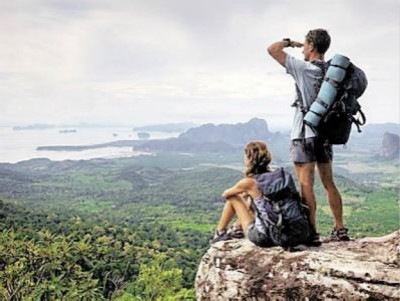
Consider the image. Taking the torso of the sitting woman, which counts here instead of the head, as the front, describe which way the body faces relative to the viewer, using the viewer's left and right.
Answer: facing away from the viewer and to the left of the viewer

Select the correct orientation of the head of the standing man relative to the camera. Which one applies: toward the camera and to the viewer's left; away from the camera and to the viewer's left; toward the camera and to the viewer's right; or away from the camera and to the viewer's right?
away from the camera and to the viewer's left

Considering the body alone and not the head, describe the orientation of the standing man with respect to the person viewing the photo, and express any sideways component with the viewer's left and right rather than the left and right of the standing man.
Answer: facing away from the viewer and to the left of the viewer

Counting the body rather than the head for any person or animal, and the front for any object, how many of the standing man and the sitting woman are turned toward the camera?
0

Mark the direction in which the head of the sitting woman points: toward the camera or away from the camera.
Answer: away from the camera
